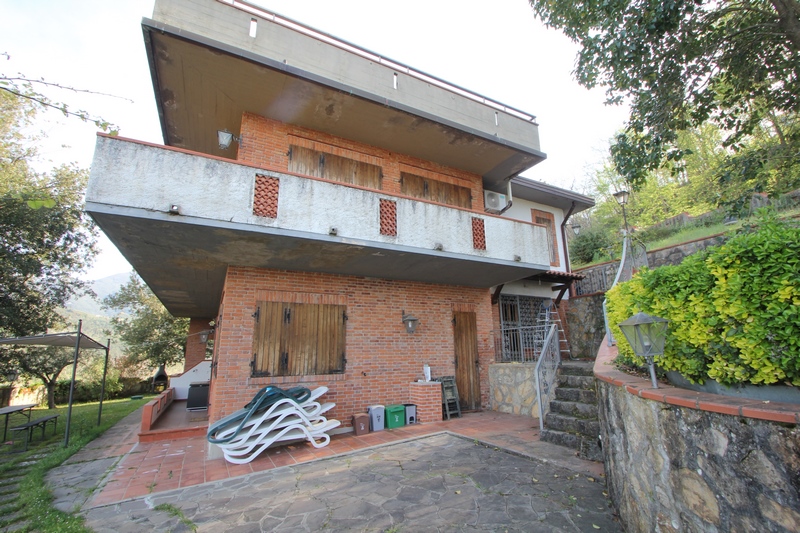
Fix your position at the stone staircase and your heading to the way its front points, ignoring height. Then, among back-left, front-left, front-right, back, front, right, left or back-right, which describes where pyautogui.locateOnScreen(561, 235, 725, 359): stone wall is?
back

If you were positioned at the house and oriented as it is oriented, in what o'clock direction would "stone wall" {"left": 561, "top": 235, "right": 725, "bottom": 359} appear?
The stone wall is roughly at 10 o'clock from the house.

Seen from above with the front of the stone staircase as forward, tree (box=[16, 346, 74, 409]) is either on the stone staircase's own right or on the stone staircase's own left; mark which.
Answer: on the stone staircase's own right

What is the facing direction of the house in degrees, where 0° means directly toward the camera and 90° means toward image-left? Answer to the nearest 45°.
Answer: approximately 315°

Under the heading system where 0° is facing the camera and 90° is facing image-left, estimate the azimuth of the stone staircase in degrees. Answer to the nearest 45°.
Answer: approximately 0°

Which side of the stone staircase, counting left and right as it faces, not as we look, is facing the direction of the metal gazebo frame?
right
